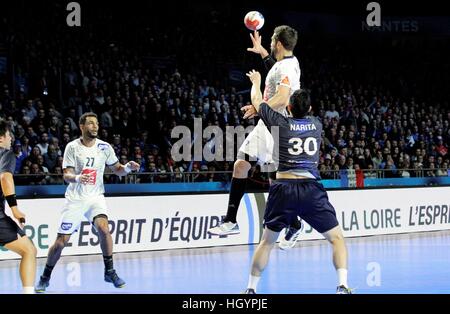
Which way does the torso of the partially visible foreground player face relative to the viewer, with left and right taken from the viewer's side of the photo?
facing to the right of the viewer
